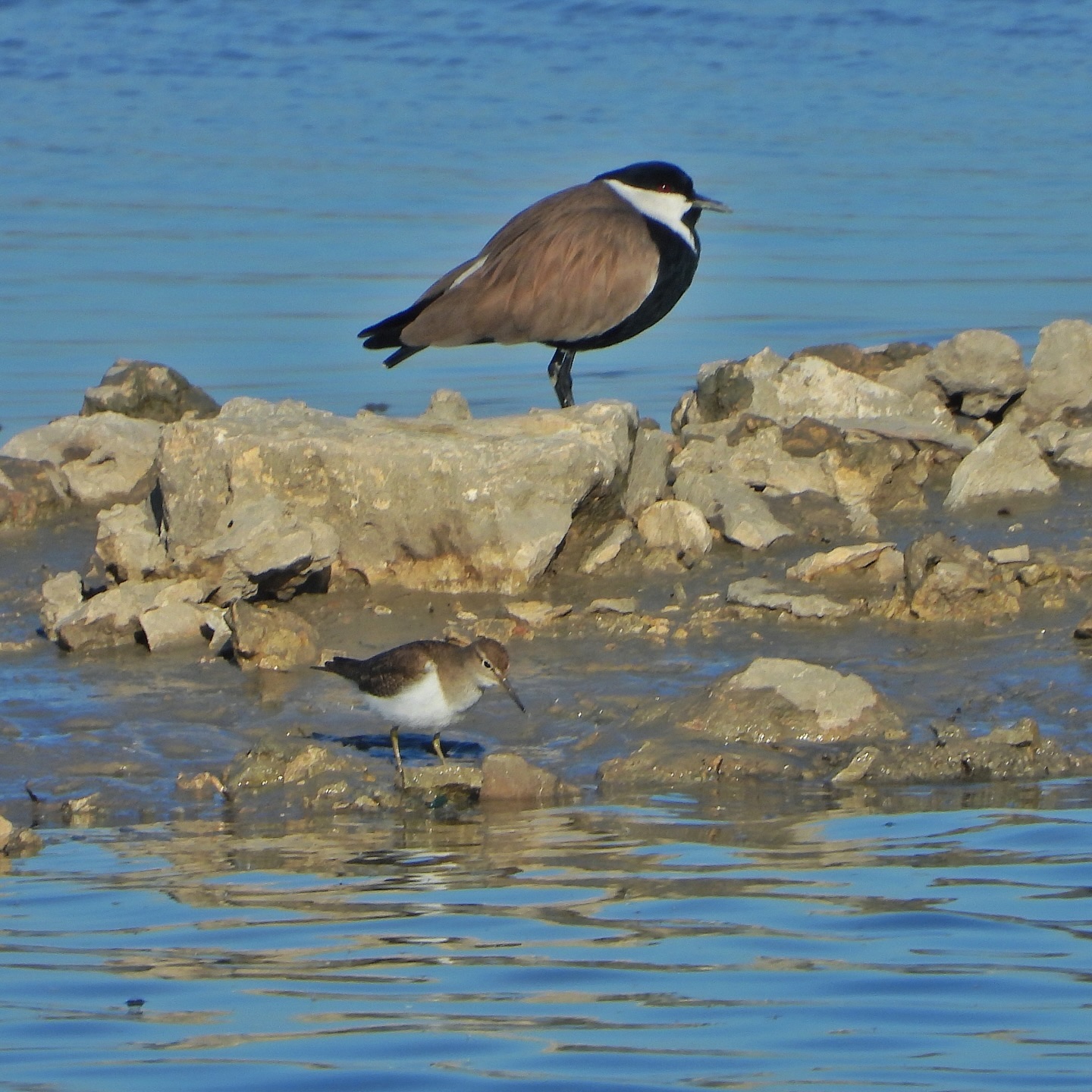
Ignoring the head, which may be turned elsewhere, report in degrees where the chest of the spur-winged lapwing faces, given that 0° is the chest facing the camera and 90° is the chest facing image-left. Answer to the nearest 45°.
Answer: approximately 270°

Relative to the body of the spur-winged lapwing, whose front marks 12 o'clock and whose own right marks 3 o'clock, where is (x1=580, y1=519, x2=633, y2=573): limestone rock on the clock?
The limestone rock is roughly at 3 o'clock from the spur-winged lapwing.

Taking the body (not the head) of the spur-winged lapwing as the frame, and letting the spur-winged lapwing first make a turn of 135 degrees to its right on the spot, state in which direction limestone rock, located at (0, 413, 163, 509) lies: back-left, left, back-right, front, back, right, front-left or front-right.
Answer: front-right

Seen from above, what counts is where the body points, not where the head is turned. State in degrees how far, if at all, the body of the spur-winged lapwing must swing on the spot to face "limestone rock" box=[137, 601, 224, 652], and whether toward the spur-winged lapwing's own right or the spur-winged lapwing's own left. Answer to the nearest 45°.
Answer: approximately 135° to the spur-winged lapwing's own right

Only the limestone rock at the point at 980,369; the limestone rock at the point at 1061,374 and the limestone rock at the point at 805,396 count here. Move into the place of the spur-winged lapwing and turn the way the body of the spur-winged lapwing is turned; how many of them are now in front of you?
3

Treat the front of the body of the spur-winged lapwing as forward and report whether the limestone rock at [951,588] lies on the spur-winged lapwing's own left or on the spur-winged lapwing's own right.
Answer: on the spur-winged lapwing's own right

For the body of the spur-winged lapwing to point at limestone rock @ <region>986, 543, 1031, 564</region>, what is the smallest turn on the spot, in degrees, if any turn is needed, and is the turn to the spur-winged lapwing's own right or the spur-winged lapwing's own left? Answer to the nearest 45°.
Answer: approximately 45° to the spur-winged lapwing's own right

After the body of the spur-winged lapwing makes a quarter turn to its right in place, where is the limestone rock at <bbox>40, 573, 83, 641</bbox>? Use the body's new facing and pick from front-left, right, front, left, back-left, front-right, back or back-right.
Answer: front-right

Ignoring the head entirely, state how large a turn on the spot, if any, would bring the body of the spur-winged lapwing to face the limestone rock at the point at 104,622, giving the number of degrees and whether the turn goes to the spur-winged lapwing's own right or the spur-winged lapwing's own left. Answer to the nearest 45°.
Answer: approximately 135° to the spur-winged lapwing's own right

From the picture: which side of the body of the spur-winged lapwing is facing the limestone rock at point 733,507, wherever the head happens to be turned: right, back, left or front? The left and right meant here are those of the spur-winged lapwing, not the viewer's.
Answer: right

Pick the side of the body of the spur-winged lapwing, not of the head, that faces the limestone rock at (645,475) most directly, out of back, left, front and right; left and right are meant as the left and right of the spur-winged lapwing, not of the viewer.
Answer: right

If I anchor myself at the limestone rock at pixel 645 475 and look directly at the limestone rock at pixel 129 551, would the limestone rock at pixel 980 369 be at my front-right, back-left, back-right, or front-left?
back-right

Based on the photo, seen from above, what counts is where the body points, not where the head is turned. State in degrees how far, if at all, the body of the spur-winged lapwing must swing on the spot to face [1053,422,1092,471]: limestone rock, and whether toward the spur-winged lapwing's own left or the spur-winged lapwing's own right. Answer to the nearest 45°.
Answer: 0° — it already faces it

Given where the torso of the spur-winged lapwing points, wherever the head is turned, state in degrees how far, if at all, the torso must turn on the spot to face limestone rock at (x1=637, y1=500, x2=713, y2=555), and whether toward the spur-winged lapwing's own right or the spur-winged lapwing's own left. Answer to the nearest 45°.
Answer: approximately 90° to the spur-winged lapwing's own right

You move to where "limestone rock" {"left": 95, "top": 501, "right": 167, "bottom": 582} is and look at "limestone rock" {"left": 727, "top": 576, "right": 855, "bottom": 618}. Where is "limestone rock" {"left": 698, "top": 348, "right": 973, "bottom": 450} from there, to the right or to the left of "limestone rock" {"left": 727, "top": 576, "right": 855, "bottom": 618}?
left
